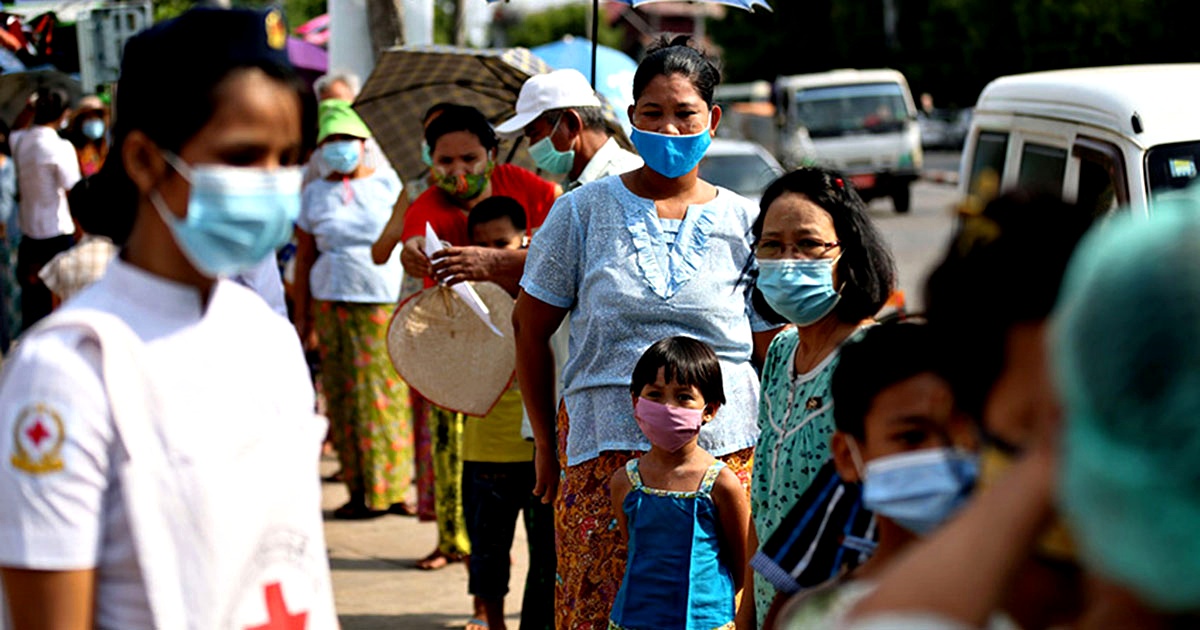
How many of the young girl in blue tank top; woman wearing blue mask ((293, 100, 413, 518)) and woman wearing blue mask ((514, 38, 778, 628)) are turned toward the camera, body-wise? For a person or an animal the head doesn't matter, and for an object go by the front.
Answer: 3

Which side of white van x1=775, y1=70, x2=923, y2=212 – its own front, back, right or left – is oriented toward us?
front

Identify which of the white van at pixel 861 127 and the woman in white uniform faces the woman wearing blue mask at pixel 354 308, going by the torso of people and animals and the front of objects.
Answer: the white van

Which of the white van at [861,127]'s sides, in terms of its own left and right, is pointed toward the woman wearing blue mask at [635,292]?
front

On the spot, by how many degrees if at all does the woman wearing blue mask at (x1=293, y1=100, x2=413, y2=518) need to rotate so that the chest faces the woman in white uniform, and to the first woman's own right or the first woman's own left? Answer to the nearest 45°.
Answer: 0° — they already face them

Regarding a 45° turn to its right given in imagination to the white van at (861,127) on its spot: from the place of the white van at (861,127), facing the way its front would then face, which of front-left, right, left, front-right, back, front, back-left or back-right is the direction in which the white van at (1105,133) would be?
front-left

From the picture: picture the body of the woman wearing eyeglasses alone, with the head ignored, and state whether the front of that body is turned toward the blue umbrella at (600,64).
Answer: no

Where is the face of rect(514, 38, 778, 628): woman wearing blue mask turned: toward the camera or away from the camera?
toward the camera

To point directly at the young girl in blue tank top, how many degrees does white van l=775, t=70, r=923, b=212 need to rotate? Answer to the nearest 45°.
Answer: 0° — it already faces them

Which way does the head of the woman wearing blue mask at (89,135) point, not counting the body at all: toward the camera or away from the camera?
toward the camera

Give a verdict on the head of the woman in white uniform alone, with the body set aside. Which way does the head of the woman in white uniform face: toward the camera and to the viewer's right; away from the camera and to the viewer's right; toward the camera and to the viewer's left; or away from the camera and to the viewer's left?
toward the camera and to the viewer's right

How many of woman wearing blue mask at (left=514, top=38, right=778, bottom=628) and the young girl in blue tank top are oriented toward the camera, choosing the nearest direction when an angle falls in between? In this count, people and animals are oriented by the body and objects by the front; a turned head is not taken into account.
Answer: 2

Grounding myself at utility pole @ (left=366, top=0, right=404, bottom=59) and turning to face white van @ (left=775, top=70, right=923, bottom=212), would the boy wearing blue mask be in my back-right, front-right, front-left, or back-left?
back-right

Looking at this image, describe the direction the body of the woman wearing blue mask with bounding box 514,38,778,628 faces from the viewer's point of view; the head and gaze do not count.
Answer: toward the camera
